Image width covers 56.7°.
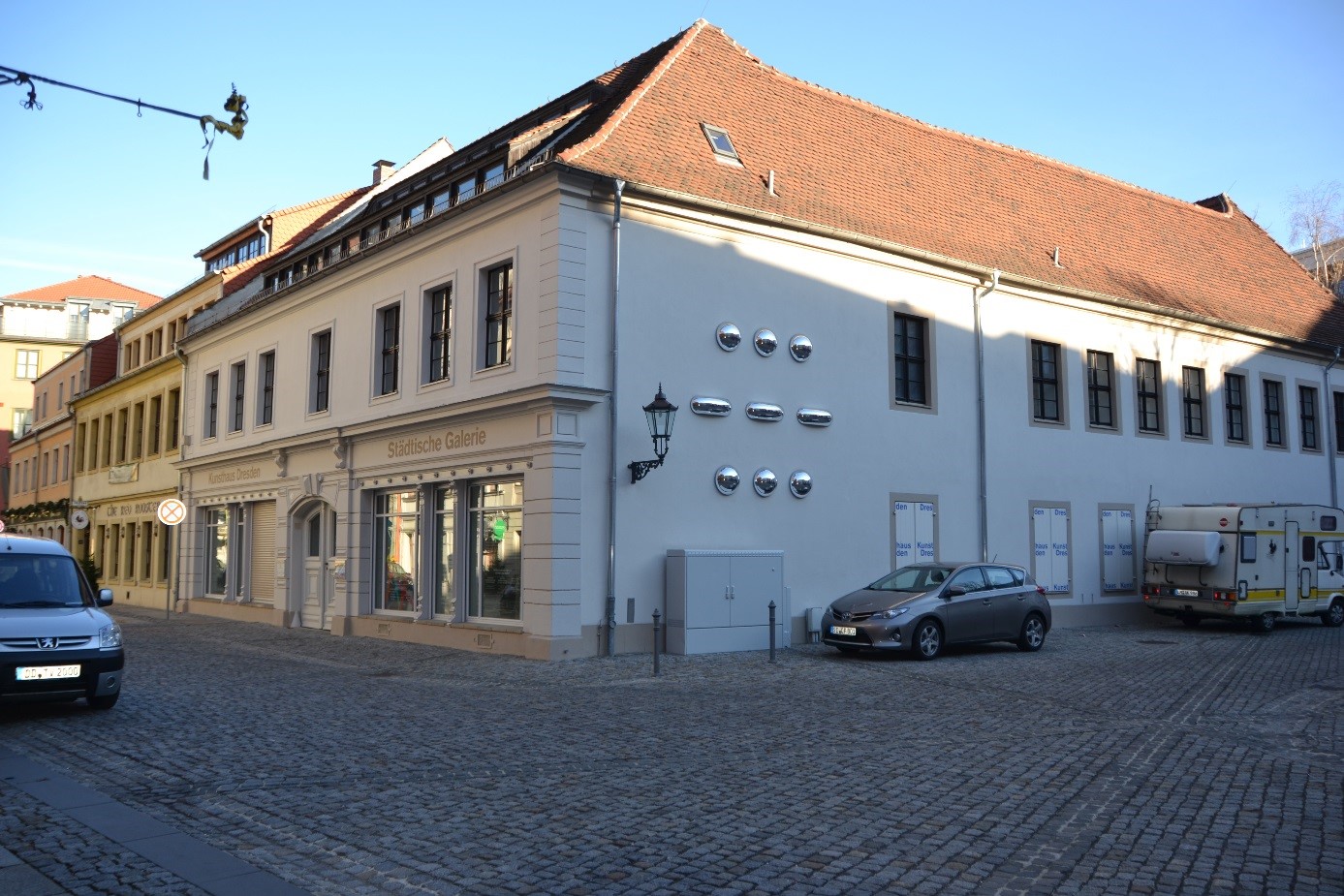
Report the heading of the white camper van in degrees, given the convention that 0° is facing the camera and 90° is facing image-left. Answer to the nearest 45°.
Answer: approximately 225°

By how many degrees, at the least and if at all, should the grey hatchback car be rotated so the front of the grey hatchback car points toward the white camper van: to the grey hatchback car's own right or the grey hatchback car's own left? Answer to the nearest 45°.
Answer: approximately 180°

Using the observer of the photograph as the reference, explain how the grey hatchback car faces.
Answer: facing the viewer and to the left of the viewer

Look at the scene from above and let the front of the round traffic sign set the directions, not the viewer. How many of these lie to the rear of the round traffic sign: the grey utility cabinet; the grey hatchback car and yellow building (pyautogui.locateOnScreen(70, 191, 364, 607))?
1

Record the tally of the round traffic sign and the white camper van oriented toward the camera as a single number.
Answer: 1

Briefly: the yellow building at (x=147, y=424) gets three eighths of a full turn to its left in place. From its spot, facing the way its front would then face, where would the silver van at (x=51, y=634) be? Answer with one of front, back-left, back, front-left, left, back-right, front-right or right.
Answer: right

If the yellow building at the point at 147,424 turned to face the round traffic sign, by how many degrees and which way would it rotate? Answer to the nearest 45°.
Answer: approximately 45° to its left

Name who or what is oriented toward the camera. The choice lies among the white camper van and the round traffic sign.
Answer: the round traffic sign

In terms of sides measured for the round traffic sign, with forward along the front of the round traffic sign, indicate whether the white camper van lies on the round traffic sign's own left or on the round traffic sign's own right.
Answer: on the round traffic sign's own left

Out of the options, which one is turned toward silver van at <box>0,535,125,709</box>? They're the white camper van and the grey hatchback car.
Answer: the grey hatchback car

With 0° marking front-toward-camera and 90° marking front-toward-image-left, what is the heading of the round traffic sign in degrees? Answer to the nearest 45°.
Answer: approximately 0°

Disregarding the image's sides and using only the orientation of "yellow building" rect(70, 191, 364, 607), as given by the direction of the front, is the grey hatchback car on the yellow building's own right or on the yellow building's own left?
on the yellow building's own left

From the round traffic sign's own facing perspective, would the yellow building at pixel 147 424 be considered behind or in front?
behind

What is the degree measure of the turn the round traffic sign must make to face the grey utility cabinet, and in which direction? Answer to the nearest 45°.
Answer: approximately 45° to its left

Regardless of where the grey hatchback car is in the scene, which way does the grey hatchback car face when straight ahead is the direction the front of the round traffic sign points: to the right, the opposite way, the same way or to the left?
to the right
